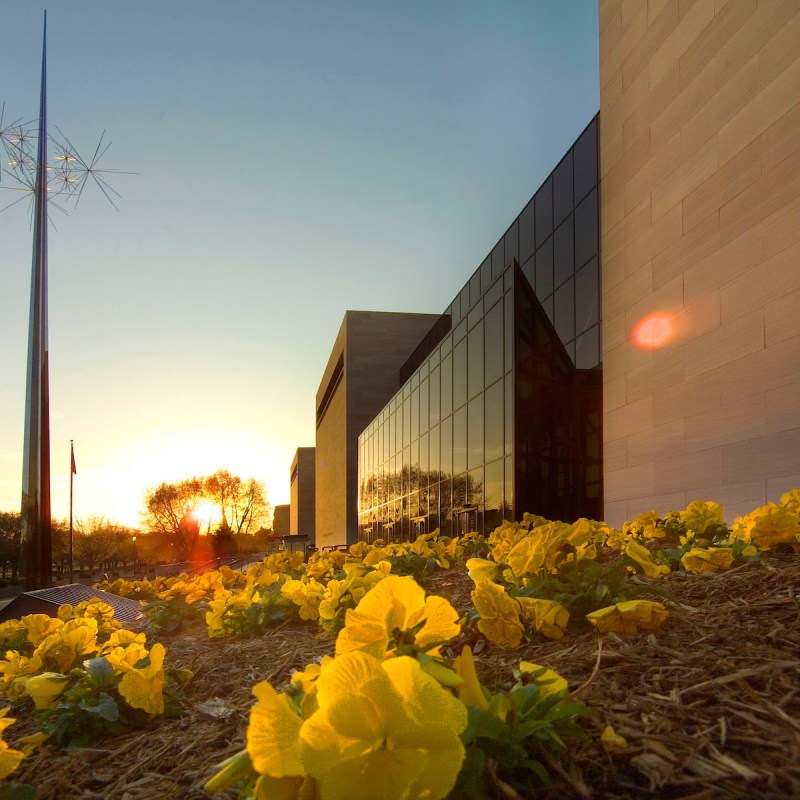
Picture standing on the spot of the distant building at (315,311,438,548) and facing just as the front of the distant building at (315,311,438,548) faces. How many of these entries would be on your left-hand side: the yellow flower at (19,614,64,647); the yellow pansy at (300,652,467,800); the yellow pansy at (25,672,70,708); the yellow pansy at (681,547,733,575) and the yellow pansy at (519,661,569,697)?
5

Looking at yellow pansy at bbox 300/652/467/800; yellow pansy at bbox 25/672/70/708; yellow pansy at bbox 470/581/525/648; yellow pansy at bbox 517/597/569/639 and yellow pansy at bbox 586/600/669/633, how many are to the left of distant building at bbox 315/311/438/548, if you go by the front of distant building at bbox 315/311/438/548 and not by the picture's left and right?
5

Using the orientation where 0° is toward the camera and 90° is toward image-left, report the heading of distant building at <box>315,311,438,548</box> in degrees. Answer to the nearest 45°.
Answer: approximately 90°

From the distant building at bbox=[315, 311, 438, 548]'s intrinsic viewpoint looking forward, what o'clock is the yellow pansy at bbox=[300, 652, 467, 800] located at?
The yellow pansy is roughly at 9 o'clock from the distant building.

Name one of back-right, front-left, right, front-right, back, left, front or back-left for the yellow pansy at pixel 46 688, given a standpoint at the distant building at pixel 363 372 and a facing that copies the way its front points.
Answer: left

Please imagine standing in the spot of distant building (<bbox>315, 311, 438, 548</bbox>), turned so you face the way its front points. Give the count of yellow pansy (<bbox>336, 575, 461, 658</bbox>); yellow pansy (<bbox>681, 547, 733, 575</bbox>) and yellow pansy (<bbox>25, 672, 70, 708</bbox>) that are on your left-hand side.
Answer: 3

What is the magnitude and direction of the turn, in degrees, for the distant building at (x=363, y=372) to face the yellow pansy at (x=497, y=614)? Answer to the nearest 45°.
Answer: approximately 90° to its left

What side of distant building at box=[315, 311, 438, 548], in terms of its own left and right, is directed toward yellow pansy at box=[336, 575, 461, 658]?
left

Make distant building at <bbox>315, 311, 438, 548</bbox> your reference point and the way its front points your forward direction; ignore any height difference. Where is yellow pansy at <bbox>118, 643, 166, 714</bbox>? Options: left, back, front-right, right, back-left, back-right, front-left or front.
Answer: left

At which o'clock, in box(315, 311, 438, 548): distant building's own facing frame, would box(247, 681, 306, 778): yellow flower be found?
The yellow flower is roughly at 9 o'clock from the distant building.

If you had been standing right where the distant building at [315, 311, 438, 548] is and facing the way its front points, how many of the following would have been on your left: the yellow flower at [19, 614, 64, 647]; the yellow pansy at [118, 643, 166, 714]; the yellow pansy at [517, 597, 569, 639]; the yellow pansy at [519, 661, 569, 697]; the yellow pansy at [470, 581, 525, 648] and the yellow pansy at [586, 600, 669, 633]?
6

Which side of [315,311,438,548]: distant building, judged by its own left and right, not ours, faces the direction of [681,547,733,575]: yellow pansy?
left

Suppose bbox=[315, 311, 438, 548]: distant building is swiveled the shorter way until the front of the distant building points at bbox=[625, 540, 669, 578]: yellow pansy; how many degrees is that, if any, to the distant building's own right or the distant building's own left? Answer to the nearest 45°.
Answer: approximately 90° to the distant building's own left
